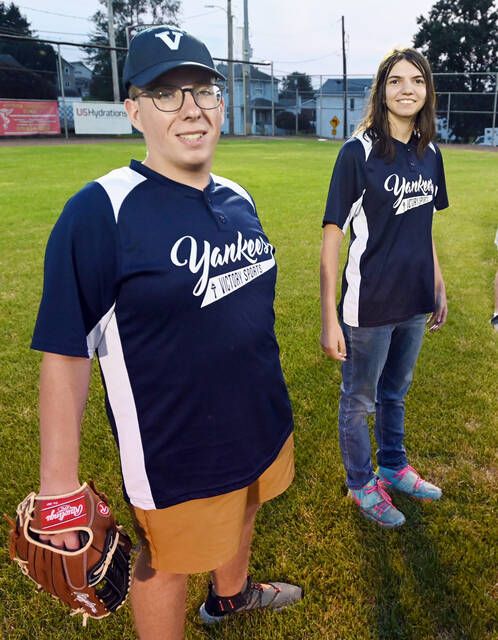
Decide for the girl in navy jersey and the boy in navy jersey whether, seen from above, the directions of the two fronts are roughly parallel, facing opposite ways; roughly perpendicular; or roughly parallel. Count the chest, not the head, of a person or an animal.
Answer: roughly parallel

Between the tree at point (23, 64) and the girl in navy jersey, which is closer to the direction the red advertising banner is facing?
the girl in navy jersey

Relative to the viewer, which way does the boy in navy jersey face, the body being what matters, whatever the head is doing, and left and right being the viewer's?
facing the viewer and to the right of the viewer

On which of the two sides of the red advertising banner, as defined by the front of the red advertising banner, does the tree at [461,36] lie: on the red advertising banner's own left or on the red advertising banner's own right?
on the red advertising banner's own left

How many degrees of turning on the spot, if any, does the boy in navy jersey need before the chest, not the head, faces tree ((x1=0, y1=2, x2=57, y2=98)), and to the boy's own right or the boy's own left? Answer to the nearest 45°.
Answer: approximately 135° to the boy's own left

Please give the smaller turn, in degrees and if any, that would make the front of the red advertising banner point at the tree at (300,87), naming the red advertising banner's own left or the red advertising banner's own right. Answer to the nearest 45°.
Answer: approximately 135° to the red advertising banner's own left

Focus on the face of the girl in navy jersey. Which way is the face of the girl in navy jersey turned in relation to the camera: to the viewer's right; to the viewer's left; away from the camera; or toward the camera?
toward the camera

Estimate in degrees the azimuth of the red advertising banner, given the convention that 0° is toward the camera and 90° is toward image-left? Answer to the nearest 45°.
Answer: approximately 0°

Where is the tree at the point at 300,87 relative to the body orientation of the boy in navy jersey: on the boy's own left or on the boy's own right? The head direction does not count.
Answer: on the boy's own left

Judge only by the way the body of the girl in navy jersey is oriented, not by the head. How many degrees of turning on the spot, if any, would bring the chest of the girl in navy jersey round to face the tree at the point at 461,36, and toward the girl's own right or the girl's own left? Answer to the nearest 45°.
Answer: approximately 135° to the girl's own left

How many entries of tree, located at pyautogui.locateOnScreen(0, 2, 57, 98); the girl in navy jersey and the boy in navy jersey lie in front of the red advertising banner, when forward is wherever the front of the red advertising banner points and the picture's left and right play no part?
2

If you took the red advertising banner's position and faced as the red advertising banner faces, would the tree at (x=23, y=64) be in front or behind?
behind

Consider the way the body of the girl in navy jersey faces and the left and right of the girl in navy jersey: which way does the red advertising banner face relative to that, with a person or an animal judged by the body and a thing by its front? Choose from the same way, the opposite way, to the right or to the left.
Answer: the same way

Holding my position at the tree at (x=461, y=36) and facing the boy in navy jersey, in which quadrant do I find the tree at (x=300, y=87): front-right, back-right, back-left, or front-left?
back-right

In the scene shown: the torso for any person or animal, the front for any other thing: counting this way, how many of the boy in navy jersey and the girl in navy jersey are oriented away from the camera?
0
